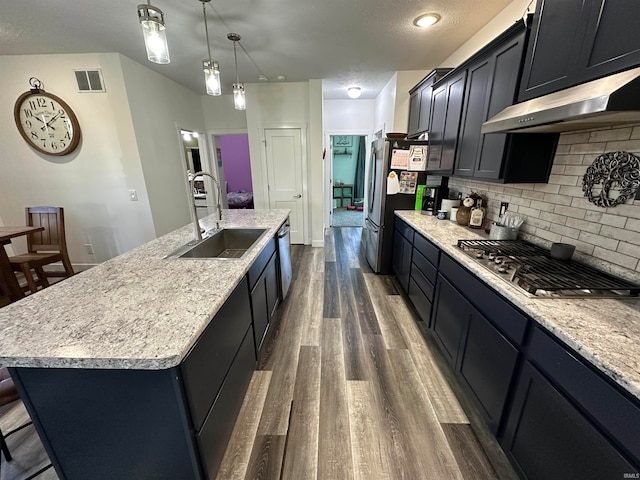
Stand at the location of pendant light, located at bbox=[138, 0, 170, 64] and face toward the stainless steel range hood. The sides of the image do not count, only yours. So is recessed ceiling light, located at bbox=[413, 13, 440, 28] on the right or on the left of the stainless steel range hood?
left

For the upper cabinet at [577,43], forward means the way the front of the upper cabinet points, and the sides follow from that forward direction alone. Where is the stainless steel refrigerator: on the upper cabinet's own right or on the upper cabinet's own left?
on the upper cabinet's own right

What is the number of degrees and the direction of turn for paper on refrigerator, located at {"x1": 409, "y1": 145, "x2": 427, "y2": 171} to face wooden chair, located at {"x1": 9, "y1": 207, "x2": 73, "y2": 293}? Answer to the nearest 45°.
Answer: approximately 45° to its right

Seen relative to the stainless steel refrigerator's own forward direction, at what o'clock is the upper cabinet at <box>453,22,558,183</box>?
The upper cabinet is roughly at 8 o'clock from the stainless steel refrigerator.

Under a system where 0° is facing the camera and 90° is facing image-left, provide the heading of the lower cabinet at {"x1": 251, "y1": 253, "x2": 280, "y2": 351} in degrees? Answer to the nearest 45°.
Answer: approximately 270°

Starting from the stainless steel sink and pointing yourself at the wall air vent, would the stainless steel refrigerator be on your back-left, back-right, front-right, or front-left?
back-right

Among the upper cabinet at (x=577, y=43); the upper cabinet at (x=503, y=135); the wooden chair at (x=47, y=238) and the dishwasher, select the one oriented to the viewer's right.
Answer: the dishwasher

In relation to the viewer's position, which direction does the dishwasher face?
facing to the right of the viewer

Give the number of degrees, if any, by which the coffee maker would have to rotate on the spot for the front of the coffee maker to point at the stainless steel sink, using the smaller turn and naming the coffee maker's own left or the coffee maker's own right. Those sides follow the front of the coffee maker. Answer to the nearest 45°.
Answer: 0° — it already faces it

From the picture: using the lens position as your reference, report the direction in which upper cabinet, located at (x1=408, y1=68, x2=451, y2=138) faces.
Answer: facing to the left of the viewer
